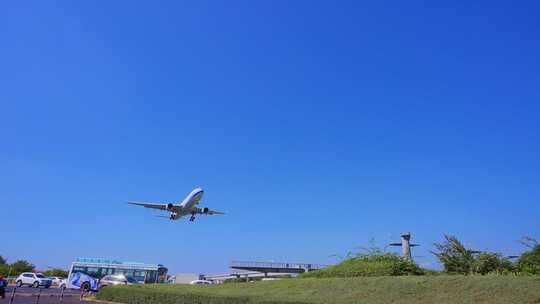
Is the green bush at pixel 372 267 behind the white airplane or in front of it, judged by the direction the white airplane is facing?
in front

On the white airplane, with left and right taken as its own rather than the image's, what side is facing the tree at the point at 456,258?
front

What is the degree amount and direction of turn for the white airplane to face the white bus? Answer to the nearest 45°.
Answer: approximately 45° to its right

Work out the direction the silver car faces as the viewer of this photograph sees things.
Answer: facing to the right of the viewer

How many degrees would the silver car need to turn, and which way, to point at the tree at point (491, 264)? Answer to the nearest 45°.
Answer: approximately 45° to its right

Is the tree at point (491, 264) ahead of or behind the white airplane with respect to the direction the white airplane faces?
ahead
